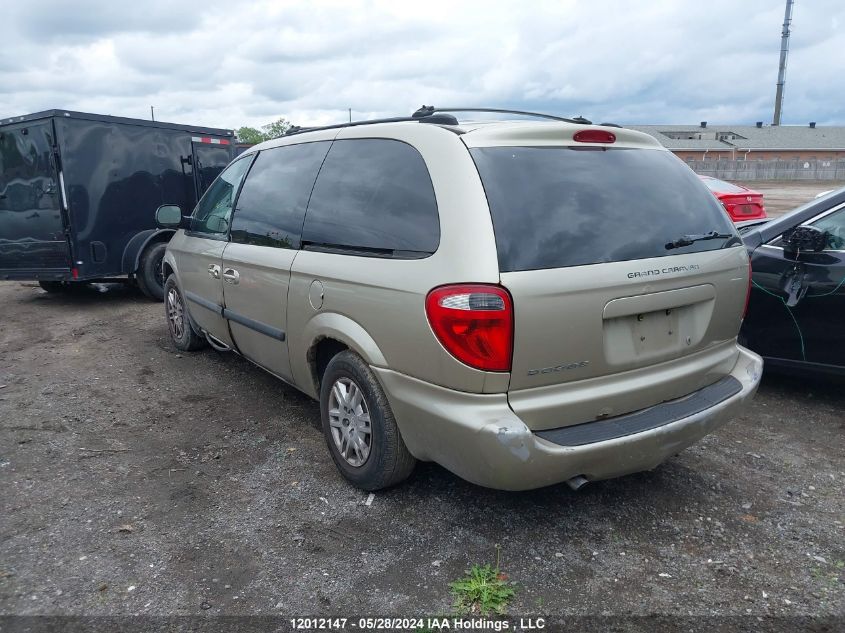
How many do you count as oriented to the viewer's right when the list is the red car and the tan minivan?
0

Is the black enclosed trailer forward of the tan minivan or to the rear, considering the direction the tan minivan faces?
forward

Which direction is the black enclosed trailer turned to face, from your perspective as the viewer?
facing away from the viewer and to the right of the viewer

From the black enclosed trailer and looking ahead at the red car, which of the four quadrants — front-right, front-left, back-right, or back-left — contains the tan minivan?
front-right

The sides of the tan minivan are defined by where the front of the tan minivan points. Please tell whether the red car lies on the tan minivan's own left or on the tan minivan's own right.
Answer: on the tan minivan's own right

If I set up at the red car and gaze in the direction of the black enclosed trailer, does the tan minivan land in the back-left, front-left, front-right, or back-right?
front-left

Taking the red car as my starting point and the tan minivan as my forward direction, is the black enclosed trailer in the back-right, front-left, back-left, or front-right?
front-right

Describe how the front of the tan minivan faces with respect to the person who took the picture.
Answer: facing away from the viewer and to the left of the viewer

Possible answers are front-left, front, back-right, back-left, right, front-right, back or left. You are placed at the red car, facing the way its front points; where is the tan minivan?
back-left

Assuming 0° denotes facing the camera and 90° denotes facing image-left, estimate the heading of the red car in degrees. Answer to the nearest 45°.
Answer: approximately 135°

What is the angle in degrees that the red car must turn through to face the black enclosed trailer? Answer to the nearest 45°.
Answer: approximately 90° to its left

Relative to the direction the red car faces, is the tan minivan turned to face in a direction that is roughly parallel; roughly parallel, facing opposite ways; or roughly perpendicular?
roughly parallel

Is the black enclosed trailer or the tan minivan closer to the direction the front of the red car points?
the black enclosed trailer
